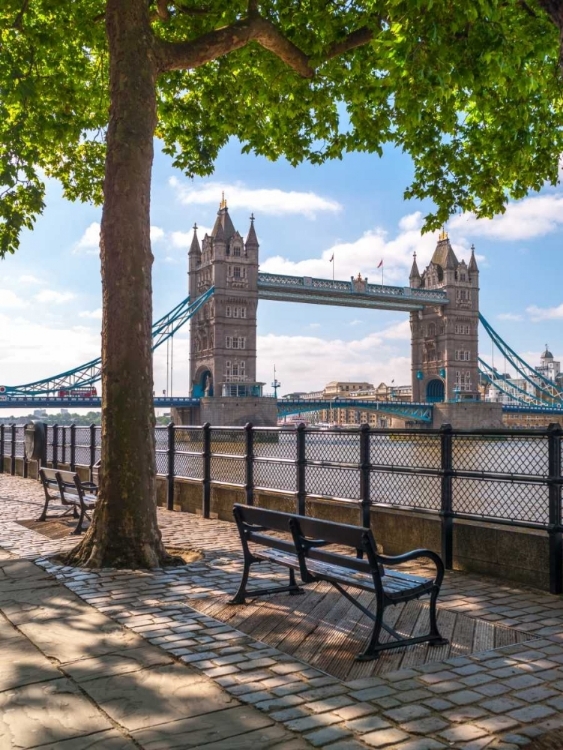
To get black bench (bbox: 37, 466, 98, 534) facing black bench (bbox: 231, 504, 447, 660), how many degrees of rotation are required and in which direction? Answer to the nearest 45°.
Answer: approximately 135° to its right

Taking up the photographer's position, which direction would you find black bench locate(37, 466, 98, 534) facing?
facing away from the viewer and to the right of the viewer

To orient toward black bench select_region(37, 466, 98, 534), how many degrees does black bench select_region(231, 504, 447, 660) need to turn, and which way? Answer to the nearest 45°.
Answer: approximately 90° to its left

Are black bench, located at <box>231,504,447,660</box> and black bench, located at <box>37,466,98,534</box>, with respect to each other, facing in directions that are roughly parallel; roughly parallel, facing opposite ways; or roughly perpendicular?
roughly parallel

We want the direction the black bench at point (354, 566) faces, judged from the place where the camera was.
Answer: facing away from the viewer and to the right of the viewer
